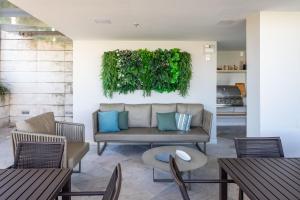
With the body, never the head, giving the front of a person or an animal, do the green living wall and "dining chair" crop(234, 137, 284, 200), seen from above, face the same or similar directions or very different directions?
same or similar directions

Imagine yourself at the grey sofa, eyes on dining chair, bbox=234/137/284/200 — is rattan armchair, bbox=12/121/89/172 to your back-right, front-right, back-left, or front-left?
front-right

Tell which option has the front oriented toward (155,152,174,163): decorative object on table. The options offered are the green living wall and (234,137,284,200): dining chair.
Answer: the green living wall

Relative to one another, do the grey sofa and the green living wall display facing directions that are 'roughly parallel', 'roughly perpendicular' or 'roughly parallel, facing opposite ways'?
roughly parallel

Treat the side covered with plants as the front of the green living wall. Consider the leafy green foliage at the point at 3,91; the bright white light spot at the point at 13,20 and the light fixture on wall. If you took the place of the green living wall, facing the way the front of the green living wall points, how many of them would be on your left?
1

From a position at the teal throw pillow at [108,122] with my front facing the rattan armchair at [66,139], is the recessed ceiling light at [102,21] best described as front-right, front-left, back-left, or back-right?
front-left

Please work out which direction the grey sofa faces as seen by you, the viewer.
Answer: facing the viewer

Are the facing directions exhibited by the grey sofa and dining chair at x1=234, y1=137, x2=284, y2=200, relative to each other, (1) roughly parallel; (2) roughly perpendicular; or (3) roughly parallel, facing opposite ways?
roughly parallel

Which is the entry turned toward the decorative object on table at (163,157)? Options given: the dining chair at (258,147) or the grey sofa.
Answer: the grey sofa

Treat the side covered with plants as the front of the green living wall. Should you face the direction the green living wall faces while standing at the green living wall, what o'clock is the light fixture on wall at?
The light fixture on wall is roughly at 9 o'clock from the green living wall.

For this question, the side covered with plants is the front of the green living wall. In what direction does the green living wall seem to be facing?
toward the camera

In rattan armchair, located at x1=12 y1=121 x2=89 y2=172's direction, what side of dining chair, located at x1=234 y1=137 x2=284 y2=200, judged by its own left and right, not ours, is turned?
right

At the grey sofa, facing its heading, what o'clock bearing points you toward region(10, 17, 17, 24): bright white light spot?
The bright white light spot is roughly at 3 o'clock from the grey sofa.
